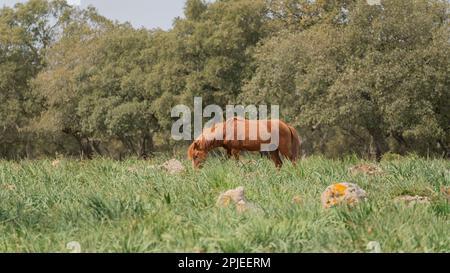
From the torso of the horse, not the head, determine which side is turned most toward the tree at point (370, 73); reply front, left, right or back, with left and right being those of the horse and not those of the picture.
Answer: right

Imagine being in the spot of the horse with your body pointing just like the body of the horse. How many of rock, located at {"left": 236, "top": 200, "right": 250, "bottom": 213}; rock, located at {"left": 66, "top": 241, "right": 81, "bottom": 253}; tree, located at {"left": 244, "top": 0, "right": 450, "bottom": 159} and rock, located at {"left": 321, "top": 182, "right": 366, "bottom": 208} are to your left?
3

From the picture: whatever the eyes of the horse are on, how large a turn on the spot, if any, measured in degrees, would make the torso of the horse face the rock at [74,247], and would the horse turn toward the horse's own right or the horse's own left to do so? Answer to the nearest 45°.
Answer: approximately 90° to the horse's own left

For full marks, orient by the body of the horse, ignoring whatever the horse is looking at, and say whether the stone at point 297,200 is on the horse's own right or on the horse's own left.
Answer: on the horse's own left

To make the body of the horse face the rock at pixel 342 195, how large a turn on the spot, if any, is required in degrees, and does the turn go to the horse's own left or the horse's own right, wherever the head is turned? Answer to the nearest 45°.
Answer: approximately 90° to the horse's own left

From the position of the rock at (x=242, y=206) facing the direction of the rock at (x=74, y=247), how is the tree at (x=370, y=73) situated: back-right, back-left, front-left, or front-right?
back-right

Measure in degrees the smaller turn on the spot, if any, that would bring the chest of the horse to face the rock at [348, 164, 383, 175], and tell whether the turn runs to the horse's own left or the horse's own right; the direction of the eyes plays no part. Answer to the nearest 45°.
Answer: approximately 135° to the horse's own left

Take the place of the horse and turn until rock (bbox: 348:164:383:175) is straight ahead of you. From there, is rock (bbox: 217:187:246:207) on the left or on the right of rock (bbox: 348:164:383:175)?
right

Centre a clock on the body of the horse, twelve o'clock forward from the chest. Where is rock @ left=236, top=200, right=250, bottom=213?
The rock is roughly at 9 o'clock from the horse.

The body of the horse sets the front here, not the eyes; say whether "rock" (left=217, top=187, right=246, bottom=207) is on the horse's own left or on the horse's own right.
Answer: on the horse's own left

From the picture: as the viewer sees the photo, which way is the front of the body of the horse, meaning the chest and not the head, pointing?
to the viewer's left
